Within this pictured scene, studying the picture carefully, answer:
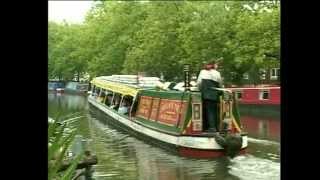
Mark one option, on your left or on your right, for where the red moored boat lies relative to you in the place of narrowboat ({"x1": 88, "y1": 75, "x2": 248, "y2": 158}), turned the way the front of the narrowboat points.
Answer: on your right

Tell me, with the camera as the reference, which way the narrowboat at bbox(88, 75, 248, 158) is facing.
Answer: facing away from the viewer and to the left of the viewer
